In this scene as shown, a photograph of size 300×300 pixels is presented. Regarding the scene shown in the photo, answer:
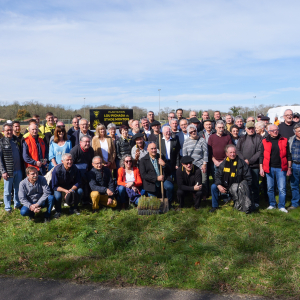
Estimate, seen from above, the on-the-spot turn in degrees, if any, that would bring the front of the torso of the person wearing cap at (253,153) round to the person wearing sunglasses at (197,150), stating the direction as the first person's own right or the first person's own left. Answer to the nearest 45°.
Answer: approximately 90° to the first person's own right

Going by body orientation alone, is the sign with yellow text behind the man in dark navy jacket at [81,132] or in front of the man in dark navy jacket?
behind

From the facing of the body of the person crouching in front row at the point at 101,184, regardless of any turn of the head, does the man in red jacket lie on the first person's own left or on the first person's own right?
on the first person's own left

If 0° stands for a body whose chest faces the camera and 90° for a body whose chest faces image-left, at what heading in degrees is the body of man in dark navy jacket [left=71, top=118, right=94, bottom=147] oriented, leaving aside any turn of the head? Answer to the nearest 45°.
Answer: approximately 0°

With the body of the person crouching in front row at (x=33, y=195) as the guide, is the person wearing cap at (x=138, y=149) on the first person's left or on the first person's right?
on the first person's left

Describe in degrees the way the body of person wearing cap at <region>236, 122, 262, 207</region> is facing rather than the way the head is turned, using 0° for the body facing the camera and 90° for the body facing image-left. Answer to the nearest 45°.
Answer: approximately 0°

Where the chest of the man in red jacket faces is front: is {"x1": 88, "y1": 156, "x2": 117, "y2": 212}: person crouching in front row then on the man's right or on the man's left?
on the man's right

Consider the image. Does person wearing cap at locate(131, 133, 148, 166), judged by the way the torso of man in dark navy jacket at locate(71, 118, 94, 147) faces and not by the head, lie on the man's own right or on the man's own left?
on the man's own left
